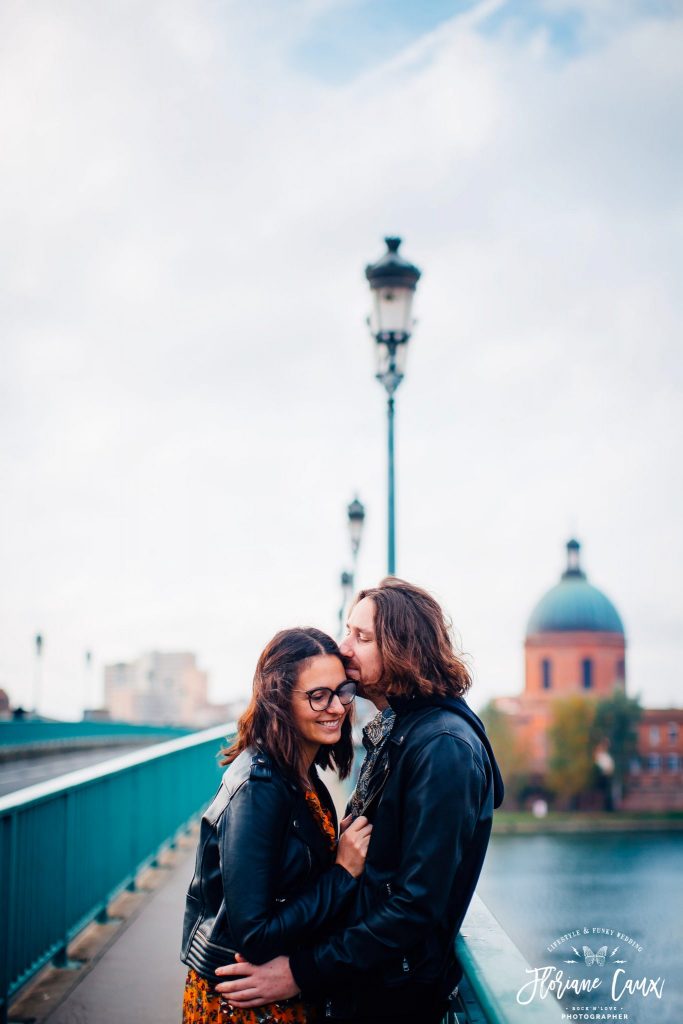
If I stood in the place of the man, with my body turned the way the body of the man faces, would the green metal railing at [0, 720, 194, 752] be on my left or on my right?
on my right

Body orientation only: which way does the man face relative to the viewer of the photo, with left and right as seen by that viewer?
facing to the left of the viewer

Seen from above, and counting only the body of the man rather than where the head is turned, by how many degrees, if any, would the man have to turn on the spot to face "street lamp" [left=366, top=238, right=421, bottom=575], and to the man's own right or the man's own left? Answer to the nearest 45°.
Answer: approximately 90° to the man's own right
